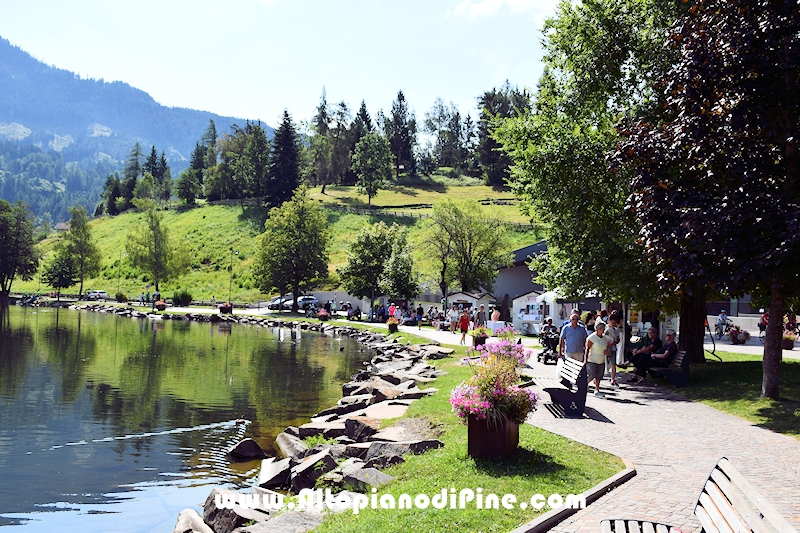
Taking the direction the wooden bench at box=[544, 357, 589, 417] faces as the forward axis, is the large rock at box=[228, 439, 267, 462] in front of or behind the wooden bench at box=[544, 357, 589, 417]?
in front

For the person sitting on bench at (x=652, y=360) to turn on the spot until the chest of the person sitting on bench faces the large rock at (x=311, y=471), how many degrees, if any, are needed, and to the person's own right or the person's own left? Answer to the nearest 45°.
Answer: approximately 45° to the person's own left

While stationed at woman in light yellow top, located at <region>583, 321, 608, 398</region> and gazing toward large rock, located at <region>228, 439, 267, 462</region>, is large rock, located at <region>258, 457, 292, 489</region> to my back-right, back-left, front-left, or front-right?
front-left

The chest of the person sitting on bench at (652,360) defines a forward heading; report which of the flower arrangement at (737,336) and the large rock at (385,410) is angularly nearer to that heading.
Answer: the large rock

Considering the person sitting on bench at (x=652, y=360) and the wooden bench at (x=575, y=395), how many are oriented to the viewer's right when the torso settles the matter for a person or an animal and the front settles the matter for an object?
0

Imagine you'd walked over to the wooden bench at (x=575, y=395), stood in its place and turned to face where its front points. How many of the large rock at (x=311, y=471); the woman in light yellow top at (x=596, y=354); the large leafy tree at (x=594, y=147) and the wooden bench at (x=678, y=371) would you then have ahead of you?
1

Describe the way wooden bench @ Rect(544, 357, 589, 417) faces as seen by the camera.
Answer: facing the viewer and to the left of the viewer

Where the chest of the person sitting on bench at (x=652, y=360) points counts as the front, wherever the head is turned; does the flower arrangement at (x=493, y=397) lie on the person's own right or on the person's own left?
on the person's own left

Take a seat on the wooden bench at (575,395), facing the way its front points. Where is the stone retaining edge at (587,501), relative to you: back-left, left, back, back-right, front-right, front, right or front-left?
front-left

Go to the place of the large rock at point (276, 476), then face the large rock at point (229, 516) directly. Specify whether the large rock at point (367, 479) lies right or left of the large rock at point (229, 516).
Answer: left

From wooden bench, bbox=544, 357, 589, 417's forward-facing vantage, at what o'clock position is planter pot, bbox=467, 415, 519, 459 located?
The planter pot is roughly at 11 o'clock from the wooden bench.

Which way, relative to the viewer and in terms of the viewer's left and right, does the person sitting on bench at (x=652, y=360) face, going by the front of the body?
facing to the left of the viewer
